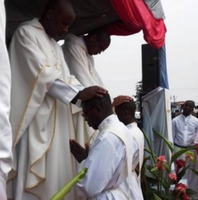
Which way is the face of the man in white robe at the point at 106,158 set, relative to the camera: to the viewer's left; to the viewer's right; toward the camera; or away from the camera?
to the viewer's left

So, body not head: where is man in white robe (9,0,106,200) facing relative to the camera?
to the viewer's right

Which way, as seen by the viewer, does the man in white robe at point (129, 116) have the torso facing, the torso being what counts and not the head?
to the viewer's left

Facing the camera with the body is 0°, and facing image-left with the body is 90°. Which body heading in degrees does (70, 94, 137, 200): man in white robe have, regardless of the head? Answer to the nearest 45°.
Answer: approximately 90°

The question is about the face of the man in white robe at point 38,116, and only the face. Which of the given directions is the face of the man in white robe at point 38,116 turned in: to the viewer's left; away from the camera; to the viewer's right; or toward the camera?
to the viewer's right
